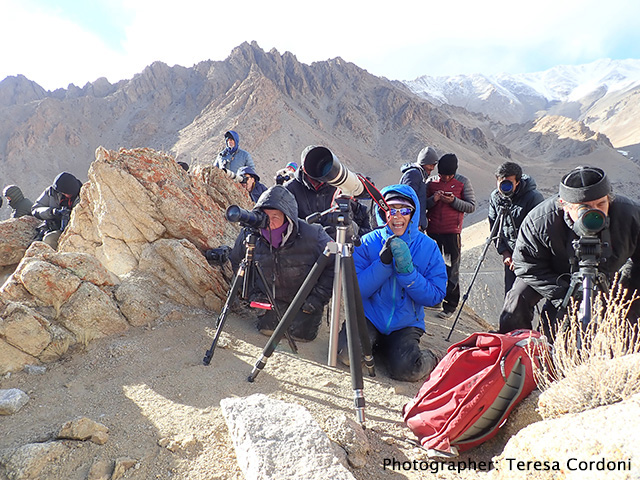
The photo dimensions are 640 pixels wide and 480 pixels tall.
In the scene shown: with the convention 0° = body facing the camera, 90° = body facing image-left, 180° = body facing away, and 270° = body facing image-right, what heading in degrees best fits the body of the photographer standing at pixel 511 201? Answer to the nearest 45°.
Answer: approximately 0°

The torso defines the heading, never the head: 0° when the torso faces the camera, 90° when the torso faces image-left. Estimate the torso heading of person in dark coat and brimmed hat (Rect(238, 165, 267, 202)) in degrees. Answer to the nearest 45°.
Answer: approximately 45°

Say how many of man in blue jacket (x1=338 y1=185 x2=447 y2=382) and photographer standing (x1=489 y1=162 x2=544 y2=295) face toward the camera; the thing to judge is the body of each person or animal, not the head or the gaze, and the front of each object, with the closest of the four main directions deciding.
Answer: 2

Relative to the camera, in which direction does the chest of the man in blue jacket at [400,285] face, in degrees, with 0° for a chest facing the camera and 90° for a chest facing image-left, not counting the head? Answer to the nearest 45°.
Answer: approximately 0°

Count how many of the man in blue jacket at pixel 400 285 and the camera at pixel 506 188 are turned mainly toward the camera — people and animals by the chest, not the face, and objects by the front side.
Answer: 2

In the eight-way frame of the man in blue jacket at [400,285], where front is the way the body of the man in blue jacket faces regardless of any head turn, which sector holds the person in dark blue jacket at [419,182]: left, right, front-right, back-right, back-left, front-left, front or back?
back
